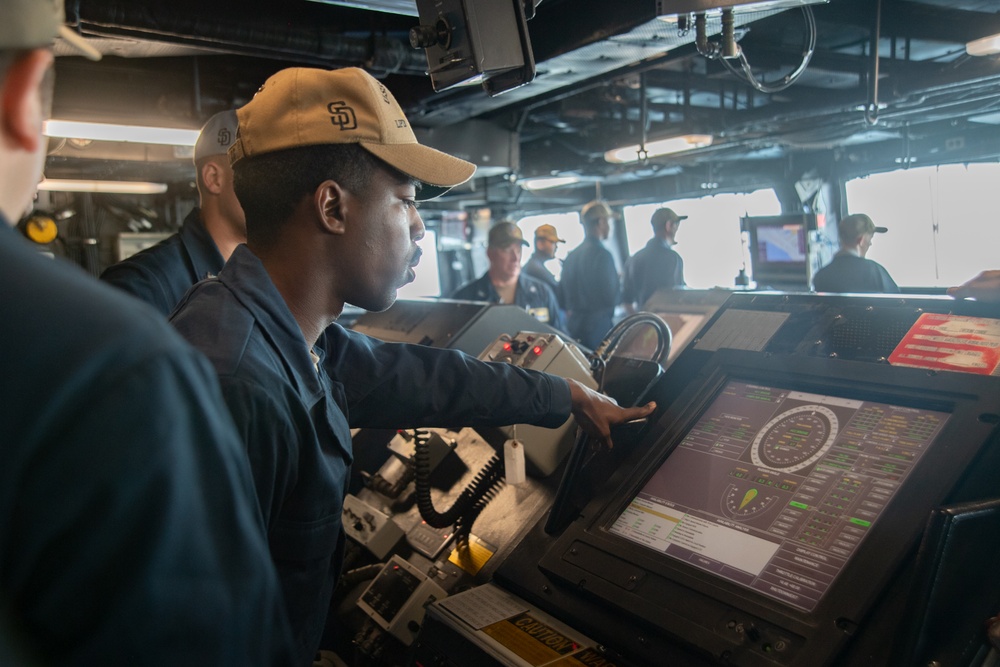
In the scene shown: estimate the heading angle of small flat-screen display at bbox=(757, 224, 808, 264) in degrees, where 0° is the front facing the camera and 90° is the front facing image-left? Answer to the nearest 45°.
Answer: approximately 0°

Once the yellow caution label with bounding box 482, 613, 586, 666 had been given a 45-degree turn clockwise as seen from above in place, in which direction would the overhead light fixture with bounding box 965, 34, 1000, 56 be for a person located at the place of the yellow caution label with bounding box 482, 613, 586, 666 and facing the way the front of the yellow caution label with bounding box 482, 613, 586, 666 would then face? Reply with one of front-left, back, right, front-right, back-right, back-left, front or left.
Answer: back-right

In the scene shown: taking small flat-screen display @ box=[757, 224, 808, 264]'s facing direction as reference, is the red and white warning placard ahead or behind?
ahead

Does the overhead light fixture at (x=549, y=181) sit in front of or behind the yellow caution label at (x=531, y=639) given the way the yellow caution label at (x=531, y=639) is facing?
behind

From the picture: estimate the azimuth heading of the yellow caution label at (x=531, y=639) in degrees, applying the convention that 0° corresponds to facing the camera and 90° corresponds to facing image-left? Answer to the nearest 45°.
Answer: approximately 45°

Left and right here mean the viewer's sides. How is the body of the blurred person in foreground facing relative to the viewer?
facing away from the viewer and to the right of the viewer

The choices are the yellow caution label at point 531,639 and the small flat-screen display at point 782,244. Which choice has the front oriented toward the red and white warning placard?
the small flat-screen display

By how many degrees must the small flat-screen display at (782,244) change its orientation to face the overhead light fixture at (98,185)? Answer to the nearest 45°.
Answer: approximately 90° to its right

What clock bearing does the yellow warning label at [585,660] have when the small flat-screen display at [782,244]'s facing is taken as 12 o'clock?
The yellow warning label is roughly at 12 o'clock from the small flat-screen display.

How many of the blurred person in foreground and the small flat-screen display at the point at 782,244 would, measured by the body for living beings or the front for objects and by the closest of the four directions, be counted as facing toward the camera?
1

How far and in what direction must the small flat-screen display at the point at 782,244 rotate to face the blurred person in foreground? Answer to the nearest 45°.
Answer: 0° — it already faces them
